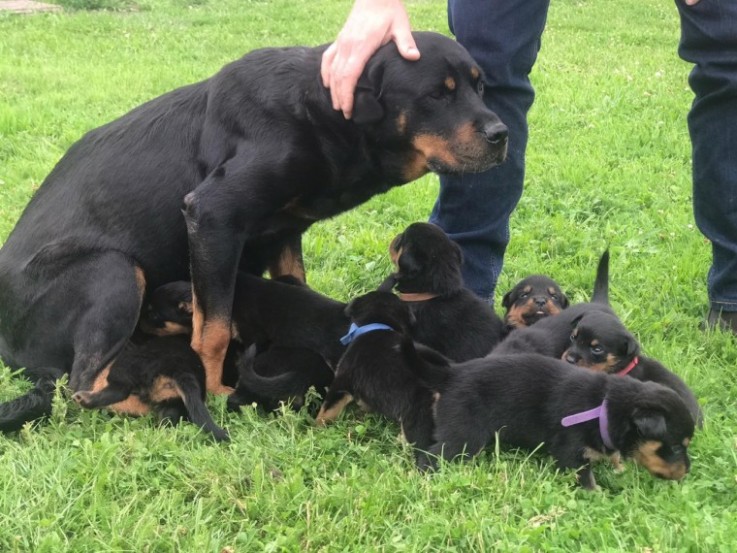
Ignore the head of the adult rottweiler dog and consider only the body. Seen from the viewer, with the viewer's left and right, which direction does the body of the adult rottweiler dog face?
facing to the right of the viewer

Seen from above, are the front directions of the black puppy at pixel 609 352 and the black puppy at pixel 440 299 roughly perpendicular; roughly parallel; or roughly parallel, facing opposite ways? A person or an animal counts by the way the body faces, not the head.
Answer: roughly perpendicular

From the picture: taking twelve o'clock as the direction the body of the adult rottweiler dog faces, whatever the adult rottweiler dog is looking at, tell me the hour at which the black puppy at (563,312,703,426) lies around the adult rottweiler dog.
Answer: The black puppy is roughly at 1 o'clock from the adult rottweiler dog.

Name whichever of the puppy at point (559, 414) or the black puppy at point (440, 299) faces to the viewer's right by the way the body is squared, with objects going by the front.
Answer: the puppy

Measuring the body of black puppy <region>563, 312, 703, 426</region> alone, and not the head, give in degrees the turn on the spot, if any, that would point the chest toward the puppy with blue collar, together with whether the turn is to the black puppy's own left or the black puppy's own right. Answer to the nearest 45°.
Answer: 0° — it already faces it

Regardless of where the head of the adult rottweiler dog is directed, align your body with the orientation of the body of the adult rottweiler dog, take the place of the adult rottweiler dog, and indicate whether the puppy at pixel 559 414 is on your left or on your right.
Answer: on your right

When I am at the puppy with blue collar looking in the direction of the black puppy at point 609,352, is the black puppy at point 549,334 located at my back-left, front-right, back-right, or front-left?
front-left

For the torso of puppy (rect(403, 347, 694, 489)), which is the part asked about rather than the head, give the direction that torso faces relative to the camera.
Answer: to the viewer's right

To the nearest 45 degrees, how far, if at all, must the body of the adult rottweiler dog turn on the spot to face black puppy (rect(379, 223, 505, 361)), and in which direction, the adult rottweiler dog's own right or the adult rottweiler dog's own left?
0° — it already faces it

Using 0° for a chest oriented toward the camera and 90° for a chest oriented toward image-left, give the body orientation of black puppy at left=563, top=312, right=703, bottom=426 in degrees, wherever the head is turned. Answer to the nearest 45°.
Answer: approximately 45°
